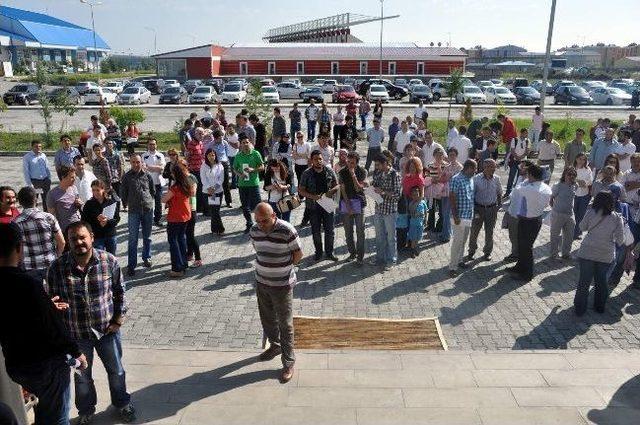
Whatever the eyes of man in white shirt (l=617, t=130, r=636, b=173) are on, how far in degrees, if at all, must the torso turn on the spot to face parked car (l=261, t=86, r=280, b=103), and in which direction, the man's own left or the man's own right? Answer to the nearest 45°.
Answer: approximately 90° to the man's own right

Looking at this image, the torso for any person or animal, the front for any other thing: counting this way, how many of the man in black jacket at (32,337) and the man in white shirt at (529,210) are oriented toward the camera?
0

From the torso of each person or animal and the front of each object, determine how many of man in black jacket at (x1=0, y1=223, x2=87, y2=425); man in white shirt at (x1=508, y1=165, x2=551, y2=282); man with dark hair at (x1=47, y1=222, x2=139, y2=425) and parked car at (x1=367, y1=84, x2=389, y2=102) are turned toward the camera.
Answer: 2

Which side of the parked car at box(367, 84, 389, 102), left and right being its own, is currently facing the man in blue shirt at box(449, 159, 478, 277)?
front

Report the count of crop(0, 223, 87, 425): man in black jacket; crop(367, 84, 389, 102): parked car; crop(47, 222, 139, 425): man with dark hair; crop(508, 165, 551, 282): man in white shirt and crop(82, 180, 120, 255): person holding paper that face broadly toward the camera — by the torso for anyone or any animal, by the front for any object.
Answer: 3

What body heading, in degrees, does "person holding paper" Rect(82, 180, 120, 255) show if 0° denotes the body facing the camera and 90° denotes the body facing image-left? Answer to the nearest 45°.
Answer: approximately 0°

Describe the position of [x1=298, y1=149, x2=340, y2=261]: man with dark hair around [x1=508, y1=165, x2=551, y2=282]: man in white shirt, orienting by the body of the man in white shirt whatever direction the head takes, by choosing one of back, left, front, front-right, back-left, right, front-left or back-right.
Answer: front-left

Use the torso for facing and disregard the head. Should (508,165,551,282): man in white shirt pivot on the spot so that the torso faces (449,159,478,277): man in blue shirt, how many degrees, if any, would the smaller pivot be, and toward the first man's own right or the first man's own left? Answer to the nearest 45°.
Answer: approximately 45° to the first man's own left

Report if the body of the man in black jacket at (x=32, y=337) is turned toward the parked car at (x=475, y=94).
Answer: yes

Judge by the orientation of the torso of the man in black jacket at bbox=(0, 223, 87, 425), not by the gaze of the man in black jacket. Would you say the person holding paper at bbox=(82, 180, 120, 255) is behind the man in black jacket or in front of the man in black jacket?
in front
